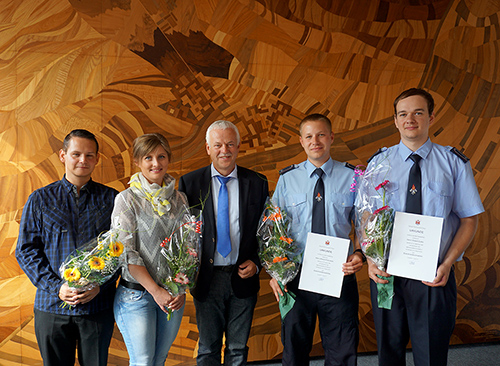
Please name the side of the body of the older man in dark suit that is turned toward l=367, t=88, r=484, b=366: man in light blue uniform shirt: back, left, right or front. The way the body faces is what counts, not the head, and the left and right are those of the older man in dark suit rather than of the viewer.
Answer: left

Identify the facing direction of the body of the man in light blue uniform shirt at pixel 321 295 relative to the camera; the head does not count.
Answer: toward the camera

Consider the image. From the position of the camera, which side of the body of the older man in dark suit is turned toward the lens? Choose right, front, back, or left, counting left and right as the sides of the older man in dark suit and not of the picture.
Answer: front

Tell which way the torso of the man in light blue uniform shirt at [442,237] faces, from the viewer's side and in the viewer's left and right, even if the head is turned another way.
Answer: facing the viewer

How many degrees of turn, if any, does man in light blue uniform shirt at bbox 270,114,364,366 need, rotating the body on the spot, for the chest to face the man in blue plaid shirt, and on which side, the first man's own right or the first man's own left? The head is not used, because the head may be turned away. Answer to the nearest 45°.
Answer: approximately 90° to the first man's own right

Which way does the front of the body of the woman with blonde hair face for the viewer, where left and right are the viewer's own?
facing the viewer and to the right of the viewer

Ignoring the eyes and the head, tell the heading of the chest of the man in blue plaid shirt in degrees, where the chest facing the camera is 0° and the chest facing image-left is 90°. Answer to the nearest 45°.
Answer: approximately 0°
